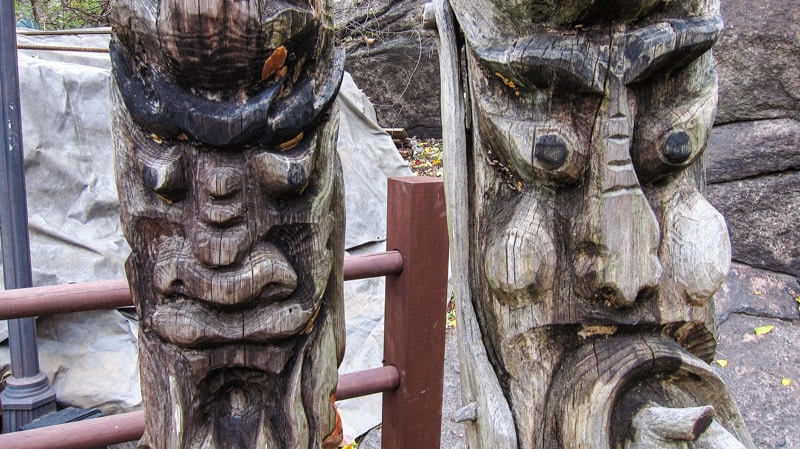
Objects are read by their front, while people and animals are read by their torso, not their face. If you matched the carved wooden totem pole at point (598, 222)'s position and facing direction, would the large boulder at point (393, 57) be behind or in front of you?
behind

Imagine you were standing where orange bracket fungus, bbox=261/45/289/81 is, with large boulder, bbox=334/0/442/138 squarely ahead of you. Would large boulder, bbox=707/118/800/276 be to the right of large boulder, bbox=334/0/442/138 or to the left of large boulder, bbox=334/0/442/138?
right

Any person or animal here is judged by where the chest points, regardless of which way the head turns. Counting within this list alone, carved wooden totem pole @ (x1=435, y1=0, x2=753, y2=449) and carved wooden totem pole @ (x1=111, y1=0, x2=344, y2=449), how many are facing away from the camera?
0

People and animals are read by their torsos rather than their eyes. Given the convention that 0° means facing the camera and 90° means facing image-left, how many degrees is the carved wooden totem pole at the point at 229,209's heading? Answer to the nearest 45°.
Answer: approximately 0°

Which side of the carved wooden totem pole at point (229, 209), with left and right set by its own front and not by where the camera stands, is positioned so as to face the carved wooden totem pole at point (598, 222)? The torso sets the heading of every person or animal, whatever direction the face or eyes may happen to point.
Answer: left

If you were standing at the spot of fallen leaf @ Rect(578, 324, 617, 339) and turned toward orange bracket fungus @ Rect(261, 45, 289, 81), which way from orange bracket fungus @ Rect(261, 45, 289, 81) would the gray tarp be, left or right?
right

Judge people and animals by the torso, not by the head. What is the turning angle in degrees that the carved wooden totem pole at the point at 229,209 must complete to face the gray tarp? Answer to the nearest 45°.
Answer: approximately 180°

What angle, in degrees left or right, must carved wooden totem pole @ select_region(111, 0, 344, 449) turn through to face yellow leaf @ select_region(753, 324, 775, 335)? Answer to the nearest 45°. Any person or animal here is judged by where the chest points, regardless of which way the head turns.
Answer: approximately 135° to its left

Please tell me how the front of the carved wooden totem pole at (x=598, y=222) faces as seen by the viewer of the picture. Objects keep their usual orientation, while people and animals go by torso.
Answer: facing the viewer and to the right of the viewer

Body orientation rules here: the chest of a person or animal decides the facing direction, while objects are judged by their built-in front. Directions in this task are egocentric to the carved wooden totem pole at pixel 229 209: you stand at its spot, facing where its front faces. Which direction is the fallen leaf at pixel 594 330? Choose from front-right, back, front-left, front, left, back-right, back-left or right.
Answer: left

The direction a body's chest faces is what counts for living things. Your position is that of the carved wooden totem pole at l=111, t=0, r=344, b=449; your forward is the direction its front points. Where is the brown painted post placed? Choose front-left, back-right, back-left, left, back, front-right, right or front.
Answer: back-left

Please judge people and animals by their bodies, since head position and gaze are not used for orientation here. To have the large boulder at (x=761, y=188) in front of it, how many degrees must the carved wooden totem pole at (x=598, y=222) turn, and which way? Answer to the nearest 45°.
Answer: approximately 135° to its left
